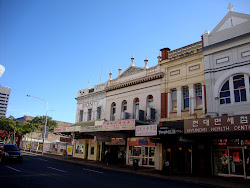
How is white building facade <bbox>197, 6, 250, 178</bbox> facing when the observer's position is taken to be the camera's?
facing the viewer and to the left of the viewer

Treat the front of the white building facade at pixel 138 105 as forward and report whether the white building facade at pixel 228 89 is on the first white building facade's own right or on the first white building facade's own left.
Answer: on the first white building facade's own left

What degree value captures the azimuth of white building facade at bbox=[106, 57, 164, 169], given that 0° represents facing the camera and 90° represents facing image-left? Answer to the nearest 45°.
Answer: approximately 45°

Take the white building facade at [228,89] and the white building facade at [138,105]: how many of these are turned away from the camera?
0

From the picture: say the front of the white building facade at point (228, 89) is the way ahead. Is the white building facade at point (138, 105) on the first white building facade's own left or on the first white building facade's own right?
on the first white building facade's own right
